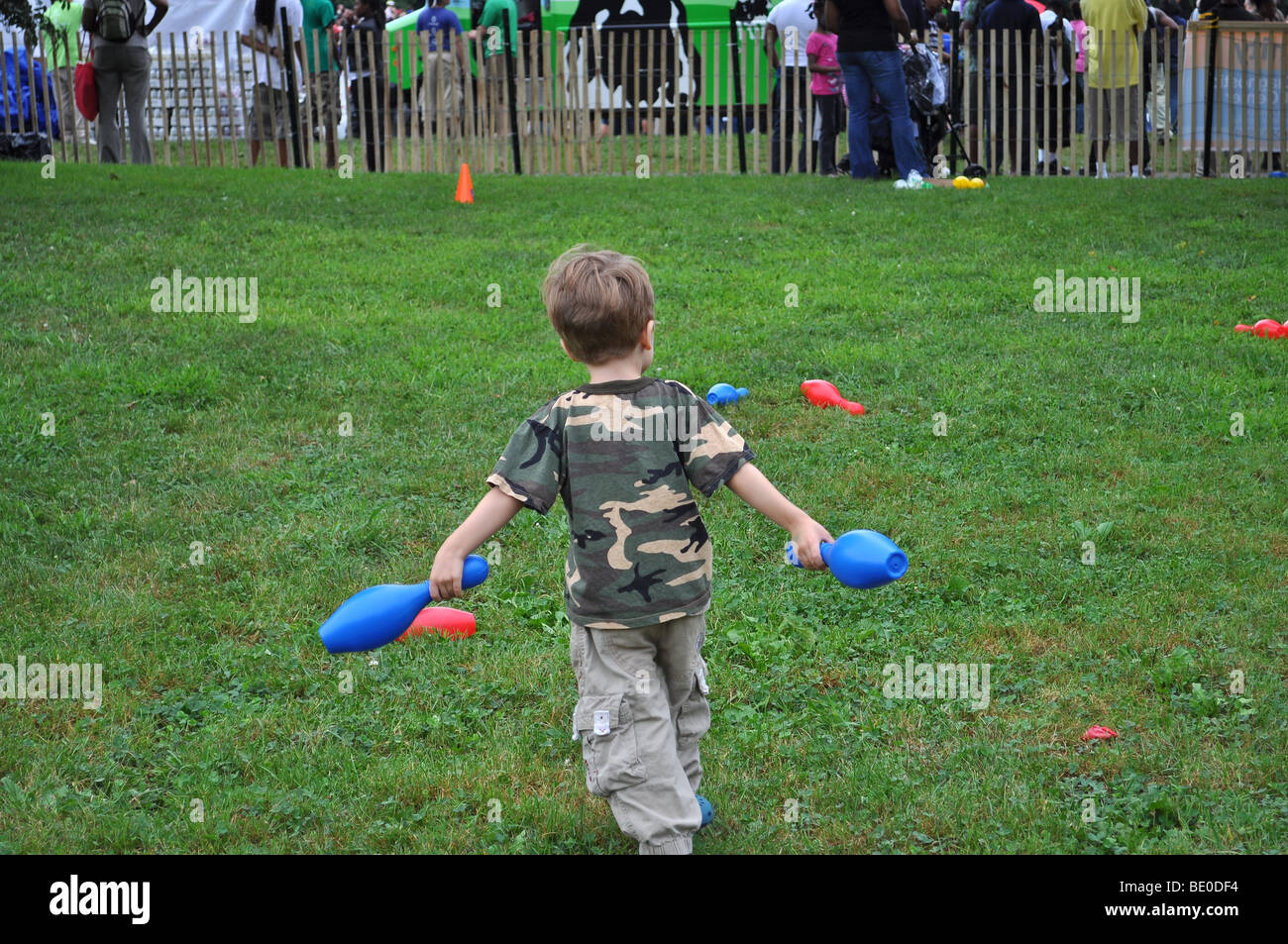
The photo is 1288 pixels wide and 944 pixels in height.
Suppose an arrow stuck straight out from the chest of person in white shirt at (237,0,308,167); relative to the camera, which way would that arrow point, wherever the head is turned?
away from the camera

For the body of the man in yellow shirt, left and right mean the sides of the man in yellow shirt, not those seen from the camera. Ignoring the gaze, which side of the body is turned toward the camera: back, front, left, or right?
back

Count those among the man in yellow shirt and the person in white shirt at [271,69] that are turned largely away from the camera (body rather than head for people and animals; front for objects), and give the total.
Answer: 2

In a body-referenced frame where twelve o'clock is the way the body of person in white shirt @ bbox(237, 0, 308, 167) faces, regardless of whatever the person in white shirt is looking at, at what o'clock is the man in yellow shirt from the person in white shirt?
The man in yellow shirt is roughly at 4 o'clock from the person in white shirt.

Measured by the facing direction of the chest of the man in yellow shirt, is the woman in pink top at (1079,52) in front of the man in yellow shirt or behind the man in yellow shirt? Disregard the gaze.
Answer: in front

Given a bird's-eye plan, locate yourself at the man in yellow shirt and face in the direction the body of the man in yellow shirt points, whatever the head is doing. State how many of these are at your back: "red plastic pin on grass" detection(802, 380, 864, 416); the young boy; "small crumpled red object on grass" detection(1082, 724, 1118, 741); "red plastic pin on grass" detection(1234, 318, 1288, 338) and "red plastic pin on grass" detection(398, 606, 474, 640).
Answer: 5

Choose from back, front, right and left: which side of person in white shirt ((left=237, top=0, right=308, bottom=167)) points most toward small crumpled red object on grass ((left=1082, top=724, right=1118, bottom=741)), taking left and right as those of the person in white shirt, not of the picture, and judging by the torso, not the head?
back

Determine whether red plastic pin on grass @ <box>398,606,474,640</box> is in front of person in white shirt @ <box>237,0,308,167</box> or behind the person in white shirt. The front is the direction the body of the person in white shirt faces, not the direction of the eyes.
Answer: behind

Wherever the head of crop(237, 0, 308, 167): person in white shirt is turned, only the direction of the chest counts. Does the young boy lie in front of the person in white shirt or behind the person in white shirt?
behind
